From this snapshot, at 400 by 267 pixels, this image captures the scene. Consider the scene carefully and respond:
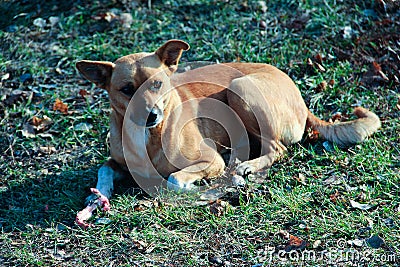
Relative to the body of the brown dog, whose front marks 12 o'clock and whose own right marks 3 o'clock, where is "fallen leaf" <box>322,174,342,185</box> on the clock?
The fallen leaf is roughly at 8 o'clock from the brown dog.

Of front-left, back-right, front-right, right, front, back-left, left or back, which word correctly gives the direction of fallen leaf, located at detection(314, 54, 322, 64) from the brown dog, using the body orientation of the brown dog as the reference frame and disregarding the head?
back

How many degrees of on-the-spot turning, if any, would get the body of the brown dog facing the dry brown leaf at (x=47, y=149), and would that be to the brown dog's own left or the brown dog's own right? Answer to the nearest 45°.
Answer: approximately 45° to the brown dog's own right

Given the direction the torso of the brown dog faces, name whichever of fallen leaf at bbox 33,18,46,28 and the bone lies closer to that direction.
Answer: the bone

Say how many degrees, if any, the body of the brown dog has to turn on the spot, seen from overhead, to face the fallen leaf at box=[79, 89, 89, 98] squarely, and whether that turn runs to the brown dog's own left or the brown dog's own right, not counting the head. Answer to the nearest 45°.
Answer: approximately 90° to the brown dog's own right

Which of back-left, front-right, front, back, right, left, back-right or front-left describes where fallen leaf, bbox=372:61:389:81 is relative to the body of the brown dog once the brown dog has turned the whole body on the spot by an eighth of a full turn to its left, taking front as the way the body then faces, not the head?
back-left

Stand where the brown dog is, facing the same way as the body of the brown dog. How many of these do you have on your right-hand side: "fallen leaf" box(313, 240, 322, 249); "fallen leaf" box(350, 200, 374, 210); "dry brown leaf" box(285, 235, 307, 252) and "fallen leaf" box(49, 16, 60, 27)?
1

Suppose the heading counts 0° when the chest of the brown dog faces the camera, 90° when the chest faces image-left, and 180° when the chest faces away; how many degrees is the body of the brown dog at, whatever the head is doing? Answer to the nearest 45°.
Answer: approximately 45°

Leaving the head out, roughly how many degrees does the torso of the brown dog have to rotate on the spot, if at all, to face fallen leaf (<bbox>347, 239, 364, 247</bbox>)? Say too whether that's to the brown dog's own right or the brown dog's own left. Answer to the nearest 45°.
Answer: approximately 90° to the brown dog's own left

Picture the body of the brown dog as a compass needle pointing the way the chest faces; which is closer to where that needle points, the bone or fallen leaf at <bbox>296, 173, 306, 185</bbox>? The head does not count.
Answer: the bone

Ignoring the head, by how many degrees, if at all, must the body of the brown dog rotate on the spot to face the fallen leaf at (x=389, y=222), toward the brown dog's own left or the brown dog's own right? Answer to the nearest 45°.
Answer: approximately 90° to the brown dog's own left

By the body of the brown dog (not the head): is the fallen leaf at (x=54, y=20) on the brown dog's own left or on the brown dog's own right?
on the brown dog's own right

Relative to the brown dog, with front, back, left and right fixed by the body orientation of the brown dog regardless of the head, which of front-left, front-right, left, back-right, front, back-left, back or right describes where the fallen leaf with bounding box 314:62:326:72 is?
back

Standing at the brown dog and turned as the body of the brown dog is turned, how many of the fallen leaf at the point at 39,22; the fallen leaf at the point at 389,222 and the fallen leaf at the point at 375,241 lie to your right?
1

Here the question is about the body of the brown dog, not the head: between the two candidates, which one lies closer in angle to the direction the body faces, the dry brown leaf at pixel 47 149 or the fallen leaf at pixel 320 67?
the dry brown leaf

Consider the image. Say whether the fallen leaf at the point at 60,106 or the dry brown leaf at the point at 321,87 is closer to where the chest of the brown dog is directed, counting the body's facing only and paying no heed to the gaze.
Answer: the fallen leaf
